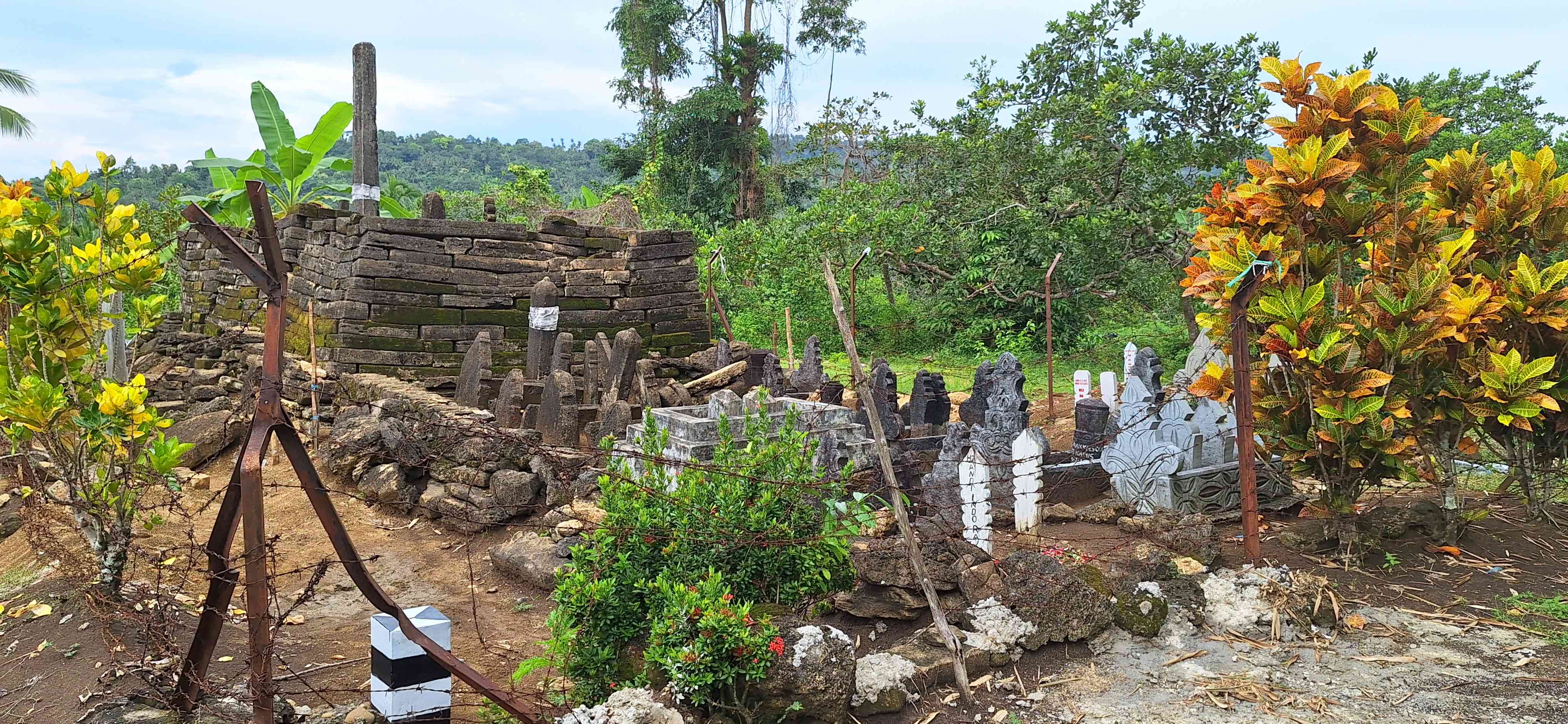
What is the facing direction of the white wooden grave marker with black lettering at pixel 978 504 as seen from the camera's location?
facing the viewer

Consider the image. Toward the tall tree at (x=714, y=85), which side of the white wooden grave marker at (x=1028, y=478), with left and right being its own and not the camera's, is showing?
back

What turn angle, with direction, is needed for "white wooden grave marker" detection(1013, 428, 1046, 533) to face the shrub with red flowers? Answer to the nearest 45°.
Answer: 0° — it already faces it

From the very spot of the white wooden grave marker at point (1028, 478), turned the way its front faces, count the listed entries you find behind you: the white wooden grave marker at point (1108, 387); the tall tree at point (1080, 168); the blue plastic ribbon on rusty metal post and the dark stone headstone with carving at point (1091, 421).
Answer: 3

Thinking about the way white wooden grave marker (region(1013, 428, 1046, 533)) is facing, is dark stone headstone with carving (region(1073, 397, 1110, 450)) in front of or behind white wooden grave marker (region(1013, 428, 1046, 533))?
behind

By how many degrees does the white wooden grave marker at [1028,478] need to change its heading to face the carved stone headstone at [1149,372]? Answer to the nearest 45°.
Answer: approximately 180°

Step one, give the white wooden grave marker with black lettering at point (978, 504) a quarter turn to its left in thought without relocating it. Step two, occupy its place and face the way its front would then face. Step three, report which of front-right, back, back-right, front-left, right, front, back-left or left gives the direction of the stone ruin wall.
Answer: back-left

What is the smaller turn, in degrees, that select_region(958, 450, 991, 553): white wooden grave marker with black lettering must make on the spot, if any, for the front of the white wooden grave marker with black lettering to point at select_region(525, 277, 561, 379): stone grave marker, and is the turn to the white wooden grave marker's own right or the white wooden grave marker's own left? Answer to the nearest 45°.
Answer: approximately 135° to the white wooden grave marker's own right

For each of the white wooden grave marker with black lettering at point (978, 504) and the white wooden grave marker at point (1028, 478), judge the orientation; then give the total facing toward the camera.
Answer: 2

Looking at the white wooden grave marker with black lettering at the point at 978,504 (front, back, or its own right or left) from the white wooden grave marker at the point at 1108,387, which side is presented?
back

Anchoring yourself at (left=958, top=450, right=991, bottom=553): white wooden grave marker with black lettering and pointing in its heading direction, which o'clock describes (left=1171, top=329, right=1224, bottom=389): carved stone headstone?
(left=1171, top=329, right=1224, bottom=389): carved stone headstone is roughly at 7 o'clock from (left=958, top=450, right=991, bottom=553): white wooden grave marker with black lettering.

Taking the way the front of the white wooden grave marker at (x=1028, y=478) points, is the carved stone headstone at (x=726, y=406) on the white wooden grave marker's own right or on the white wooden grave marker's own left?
on the white wooden grave marker's own right

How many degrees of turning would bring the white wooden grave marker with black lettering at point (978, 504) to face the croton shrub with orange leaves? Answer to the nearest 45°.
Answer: approximately 90° to its left

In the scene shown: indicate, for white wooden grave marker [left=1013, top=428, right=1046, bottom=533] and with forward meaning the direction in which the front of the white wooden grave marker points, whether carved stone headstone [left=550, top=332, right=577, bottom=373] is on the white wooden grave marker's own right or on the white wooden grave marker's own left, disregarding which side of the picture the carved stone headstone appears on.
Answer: on the white wooden grave marker's own right
